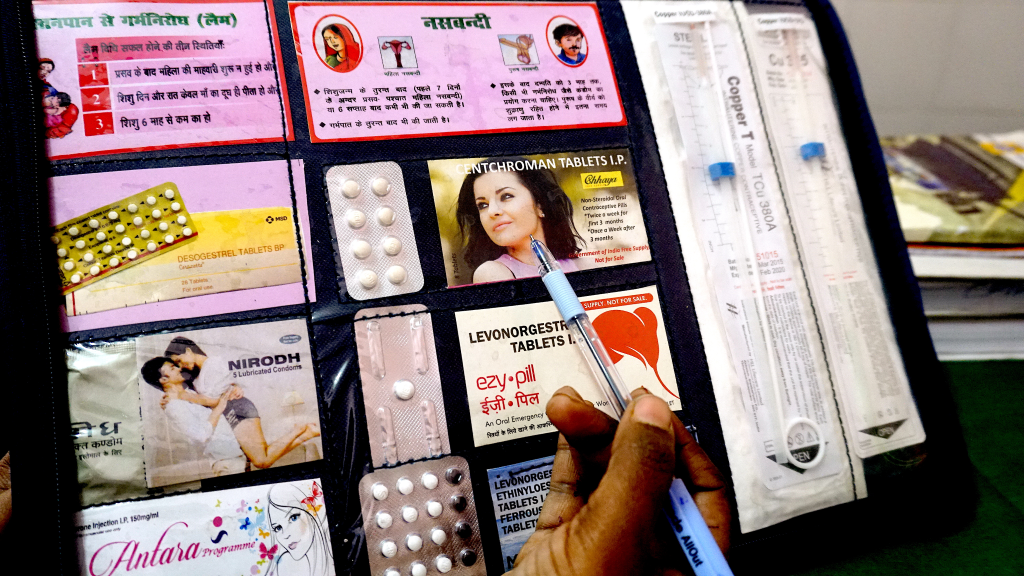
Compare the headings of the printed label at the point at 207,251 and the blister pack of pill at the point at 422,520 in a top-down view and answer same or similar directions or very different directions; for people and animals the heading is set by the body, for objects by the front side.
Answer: same or similar directions

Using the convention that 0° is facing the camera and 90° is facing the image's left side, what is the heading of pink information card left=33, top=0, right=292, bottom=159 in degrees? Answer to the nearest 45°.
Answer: approximately 0°

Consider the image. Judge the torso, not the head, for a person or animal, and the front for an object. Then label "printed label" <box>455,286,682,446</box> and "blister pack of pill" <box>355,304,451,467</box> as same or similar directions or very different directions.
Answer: same or similar directions

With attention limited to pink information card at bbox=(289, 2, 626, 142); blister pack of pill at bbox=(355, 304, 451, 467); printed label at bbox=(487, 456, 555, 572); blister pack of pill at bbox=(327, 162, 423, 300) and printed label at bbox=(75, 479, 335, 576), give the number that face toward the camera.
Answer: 5

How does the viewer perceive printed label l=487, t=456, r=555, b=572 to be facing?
facing the viewer

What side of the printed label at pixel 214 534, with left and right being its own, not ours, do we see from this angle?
front

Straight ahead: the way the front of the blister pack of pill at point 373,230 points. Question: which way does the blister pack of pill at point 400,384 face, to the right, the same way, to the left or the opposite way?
the same way

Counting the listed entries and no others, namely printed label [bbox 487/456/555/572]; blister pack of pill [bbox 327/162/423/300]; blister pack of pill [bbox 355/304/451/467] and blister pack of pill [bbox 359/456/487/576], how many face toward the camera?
4

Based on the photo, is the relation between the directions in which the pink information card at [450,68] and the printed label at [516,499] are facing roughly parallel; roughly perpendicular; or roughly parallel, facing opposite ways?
roughly parallel

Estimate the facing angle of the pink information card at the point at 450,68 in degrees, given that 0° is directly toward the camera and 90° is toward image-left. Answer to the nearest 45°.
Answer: approximately 0°

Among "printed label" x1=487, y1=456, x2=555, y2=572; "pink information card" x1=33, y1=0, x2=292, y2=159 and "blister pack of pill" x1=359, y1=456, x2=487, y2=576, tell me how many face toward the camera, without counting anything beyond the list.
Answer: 3

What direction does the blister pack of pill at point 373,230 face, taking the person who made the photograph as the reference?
facing the viewer

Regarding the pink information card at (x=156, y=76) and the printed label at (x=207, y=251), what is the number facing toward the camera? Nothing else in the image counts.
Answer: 2
